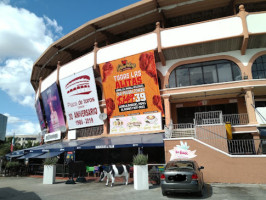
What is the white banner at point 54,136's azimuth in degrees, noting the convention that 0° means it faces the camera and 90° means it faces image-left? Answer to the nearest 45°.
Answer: approximately 45°

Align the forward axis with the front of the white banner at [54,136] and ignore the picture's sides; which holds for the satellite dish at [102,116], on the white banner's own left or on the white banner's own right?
on the white banner's own left

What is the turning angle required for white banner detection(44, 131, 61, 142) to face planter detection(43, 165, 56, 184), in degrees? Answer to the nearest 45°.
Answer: approximately 45° to its left

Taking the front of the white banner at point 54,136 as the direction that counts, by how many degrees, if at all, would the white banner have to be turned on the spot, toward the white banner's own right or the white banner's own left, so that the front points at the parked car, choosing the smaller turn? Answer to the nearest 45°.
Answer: approximately 45° to the white banner's own left
